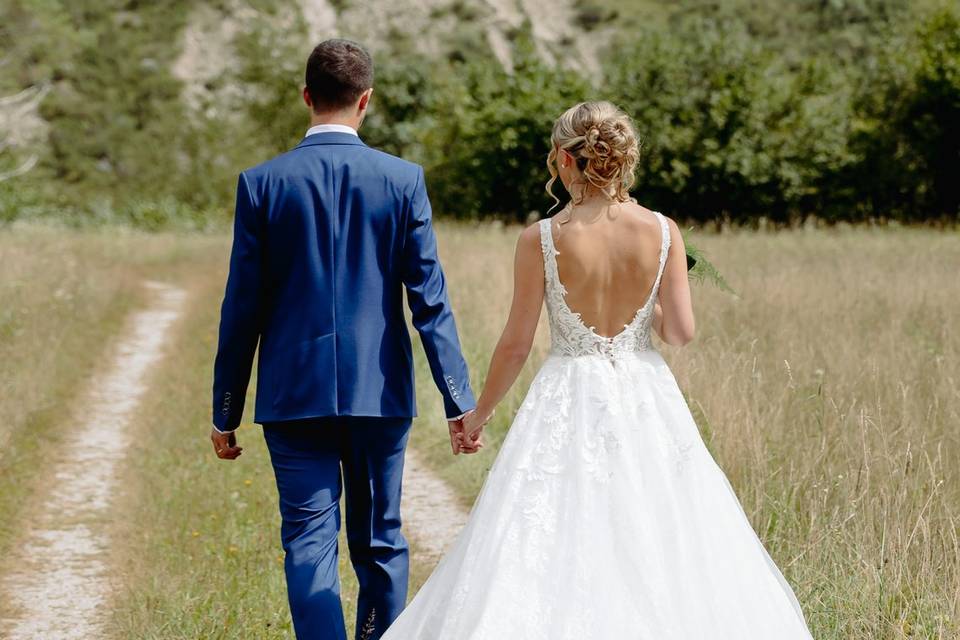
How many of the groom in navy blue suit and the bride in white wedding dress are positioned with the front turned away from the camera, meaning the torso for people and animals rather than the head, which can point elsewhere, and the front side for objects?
2

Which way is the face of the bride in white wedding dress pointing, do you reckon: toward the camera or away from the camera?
away from the camera

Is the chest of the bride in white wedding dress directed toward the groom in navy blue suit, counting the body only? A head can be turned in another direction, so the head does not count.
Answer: no

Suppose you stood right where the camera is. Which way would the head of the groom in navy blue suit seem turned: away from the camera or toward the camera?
away from the camera

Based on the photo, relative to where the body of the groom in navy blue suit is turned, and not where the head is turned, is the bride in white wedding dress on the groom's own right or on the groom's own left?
on the groom's own right

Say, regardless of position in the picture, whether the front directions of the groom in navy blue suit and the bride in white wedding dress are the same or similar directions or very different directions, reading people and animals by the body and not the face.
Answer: same or similar directions

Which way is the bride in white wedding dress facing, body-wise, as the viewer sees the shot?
away from the camera

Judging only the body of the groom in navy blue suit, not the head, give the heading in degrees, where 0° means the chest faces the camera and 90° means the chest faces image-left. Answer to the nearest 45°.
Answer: approximately 180°
